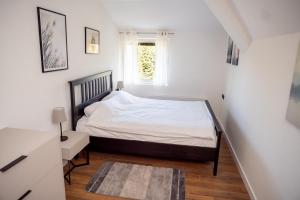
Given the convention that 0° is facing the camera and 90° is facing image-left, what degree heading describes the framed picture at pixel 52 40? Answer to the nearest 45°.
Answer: approximately 315°

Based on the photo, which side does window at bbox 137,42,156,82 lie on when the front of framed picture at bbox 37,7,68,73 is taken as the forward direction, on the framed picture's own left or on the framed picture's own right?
on the framed picture's own left

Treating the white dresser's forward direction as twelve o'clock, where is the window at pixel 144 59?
The window is roughly at 9 o'clock from the white dresser.

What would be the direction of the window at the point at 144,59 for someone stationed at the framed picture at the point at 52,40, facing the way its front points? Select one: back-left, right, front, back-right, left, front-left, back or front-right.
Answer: left

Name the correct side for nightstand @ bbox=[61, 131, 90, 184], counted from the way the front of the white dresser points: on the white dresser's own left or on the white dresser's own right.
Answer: on the white dresser's own left

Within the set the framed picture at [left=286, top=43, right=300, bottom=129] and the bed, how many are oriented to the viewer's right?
1

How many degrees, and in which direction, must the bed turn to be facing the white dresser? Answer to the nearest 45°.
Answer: approximately 135° to its right

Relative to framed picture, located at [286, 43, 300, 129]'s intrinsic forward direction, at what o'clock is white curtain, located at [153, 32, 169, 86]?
The white curtain is roughly at 3 o'clock from the framed picture.

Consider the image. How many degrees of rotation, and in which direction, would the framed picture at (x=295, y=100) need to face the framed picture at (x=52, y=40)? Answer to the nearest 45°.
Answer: approximately 45° to its right

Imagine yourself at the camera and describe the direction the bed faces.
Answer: facing to the right of the viewer

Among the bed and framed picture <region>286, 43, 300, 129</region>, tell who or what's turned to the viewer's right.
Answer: the bed

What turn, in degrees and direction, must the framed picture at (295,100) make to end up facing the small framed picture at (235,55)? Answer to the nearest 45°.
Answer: approximately 90° to its right

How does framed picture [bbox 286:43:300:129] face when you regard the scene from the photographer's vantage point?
facing the viewer and to the left of the viewer
